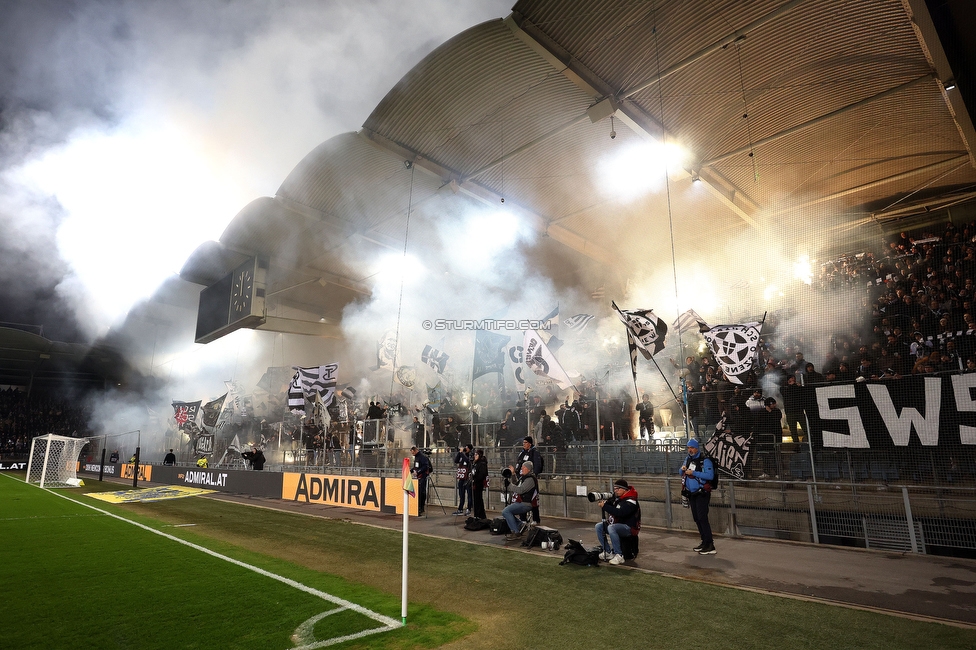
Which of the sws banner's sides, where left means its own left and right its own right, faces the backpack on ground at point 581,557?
front

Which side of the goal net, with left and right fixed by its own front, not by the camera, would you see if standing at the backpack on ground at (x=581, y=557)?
left

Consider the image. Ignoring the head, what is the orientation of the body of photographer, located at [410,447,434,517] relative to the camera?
to the viewer's left

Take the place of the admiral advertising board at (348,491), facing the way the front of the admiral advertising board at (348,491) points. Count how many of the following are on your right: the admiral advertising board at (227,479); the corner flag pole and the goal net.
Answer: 2

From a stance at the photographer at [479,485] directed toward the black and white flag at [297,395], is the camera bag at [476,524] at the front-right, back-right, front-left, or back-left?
back-left

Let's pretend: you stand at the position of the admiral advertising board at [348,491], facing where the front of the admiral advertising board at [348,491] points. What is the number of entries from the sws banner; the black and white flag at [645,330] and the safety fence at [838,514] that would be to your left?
3

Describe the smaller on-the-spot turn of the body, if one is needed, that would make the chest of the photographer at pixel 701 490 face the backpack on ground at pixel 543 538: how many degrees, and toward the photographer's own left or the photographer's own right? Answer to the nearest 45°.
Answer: approximately 45° to the photographer's own right

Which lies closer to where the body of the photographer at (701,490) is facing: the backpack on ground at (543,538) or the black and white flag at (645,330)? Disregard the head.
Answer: the backpack on ground

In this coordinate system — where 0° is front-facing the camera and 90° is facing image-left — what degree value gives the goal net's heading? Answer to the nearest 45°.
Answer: approximately 90°

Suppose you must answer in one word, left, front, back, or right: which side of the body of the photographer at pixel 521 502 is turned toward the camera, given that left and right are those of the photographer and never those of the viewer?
left
